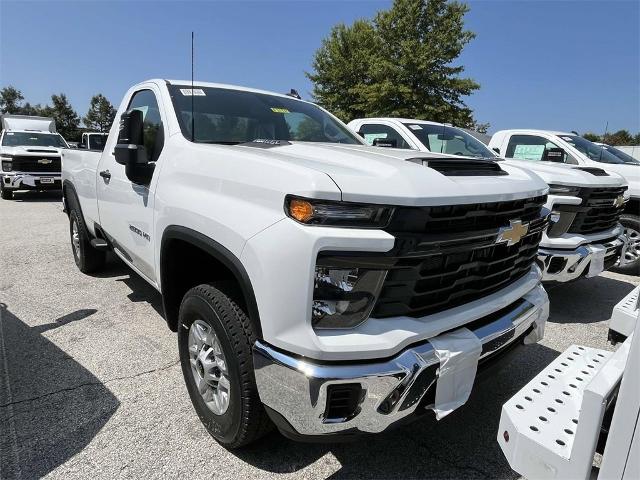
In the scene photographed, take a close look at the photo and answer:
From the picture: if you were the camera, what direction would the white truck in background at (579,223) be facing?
facing the viewer and to the right of the viewer

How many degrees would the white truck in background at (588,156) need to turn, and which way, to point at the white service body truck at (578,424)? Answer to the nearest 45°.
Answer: approximately 45° to its right

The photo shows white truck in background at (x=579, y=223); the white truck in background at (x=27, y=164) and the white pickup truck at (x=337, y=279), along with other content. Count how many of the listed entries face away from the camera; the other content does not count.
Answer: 0

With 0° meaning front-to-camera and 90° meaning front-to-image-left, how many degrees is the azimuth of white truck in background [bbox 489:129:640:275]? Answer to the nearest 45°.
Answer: approximately 315°

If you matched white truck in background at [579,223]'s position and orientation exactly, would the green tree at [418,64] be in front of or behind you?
behind

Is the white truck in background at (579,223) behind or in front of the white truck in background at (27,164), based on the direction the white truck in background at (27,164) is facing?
in front

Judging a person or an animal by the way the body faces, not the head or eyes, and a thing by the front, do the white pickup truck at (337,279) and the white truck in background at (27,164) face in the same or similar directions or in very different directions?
same or similar directions

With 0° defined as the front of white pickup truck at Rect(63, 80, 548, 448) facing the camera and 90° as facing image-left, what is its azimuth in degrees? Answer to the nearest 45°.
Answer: approximately 315°

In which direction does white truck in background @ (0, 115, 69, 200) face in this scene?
toward the camera

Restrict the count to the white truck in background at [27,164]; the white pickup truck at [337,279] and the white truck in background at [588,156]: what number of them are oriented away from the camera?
0

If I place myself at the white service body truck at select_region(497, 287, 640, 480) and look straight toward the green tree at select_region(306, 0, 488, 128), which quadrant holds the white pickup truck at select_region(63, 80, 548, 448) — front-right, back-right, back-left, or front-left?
front-left

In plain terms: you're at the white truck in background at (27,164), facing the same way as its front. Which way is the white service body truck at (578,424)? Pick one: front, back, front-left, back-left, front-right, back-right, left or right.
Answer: front
